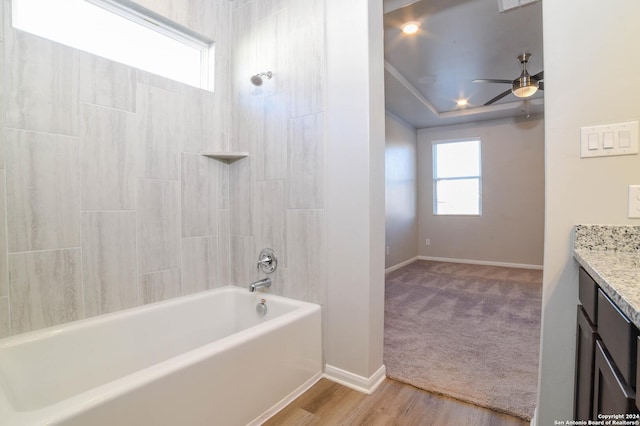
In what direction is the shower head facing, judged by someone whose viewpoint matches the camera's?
facing the viewer and to the left of the viewer

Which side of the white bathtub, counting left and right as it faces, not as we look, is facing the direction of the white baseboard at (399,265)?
left

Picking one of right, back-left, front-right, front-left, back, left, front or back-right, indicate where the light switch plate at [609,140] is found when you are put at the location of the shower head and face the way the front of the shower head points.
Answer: left

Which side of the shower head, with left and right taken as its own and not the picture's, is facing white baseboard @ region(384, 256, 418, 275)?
back

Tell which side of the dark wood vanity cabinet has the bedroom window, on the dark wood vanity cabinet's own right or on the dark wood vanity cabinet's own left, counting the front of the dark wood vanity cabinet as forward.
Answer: on the dark wood vanity cabinet's own right

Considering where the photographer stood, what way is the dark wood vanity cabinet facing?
facing to the left of the viewer

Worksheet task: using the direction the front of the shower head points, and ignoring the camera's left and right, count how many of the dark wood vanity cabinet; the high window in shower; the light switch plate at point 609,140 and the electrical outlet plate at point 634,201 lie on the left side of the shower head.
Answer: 3

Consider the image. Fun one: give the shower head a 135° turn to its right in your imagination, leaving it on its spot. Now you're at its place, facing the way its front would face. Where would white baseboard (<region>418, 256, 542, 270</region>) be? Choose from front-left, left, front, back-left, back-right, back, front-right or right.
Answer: front-right

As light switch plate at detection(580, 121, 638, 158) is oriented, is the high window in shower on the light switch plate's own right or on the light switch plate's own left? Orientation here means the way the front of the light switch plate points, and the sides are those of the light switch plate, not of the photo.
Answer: on the light switch plate's own right
